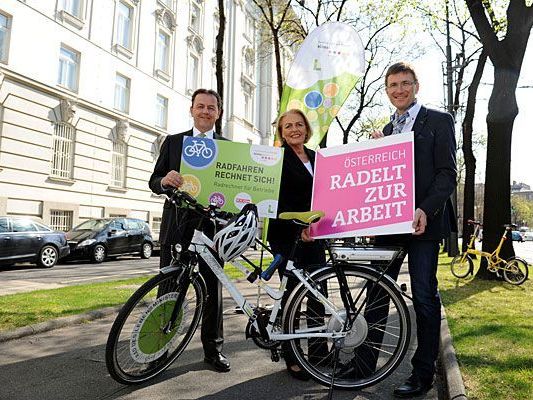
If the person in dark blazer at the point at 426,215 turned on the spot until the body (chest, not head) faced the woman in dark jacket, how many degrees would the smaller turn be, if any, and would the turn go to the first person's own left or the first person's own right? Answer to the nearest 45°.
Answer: approximately 45° to the first person's own right

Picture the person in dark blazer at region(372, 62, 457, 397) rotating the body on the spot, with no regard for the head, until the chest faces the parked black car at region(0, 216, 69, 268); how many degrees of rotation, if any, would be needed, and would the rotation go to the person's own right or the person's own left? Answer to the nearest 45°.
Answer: approximately 90° to the person's own right

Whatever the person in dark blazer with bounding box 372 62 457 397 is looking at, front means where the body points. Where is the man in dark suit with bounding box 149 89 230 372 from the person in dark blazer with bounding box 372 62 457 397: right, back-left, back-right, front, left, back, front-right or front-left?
front-right

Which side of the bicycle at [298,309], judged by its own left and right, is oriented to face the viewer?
left

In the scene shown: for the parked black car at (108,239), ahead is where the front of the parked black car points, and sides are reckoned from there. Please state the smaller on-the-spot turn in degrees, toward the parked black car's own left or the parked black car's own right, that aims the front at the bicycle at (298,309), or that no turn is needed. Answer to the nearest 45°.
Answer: approximately 45° to the parked black car's own left

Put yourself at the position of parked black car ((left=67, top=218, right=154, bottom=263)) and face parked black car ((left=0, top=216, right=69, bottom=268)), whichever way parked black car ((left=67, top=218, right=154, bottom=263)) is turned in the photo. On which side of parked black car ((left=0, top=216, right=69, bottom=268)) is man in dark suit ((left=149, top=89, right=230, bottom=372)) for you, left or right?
left

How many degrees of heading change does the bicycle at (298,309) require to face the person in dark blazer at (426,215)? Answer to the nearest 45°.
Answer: approximately 180°

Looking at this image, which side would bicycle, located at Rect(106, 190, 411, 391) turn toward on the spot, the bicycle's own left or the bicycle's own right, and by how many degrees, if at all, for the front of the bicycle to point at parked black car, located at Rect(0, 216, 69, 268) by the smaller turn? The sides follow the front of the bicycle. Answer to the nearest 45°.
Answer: approximately 45° to the bicycle's own right

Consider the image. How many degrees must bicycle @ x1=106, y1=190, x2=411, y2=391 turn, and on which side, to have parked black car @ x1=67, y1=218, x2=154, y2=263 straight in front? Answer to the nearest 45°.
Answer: approximately 45° to its right

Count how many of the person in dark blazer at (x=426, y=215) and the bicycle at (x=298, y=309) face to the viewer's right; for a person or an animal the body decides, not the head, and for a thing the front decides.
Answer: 0

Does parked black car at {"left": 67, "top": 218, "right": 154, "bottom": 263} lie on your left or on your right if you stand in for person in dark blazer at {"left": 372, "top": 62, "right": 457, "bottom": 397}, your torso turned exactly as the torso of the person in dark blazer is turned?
on your right
